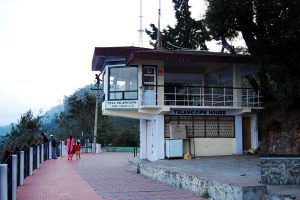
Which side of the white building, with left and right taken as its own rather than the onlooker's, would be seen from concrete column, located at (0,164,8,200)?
front

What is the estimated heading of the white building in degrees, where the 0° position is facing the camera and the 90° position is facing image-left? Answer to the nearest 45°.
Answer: approximately 0°

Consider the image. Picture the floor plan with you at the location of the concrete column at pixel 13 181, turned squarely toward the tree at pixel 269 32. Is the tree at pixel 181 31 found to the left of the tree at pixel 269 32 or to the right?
left

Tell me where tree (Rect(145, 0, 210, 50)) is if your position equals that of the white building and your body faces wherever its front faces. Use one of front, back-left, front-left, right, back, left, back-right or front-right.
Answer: back
